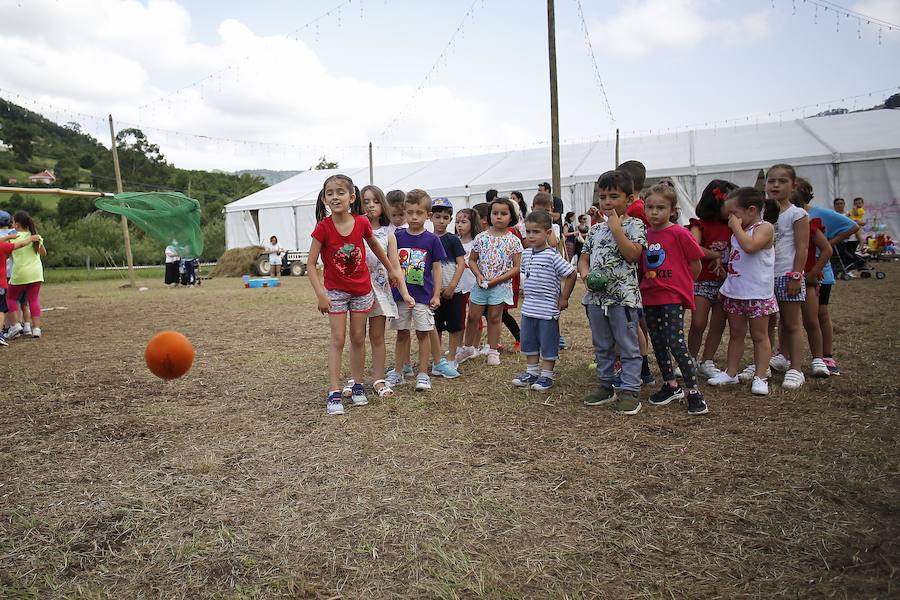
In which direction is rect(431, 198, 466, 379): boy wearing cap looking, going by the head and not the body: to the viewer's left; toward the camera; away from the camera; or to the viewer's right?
toward the camera

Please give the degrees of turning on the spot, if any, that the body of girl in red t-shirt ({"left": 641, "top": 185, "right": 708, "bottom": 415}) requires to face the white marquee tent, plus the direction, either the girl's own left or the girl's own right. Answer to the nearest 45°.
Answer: approximately 135° to the girl's own right

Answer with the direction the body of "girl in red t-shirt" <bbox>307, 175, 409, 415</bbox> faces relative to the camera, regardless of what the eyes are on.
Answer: toward the camera

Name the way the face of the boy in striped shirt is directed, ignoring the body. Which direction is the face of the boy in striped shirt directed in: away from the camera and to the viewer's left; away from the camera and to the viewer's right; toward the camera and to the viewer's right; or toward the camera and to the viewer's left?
toward the camera and to the viewer's left

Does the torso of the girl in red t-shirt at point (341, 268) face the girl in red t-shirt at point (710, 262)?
no

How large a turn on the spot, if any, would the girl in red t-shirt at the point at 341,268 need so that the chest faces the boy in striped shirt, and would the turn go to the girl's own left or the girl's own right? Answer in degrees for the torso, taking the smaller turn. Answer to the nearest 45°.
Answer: approximately 90° to the girl's own left

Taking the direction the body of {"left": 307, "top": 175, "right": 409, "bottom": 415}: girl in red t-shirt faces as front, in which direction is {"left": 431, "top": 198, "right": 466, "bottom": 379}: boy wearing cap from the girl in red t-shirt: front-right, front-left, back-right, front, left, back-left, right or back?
back-left

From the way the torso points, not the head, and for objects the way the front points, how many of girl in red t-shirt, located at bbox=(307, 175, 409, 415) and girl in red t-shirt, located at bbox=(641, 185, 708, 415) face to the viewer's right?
0

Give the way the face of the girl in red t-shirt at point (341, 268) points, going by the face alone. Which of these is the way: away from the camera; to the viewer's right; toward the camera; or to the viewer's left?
toward the camera

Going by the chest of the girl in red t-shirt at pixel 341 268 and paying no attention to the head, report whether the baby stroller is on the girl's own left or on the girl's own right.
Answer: on the girl's own left

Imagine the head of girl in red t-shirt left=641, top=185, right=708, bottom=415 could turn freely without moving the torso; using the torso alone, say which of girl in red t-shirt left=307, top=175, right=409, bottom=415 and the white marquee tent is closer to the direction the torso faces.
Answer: the girl in red t-shirt

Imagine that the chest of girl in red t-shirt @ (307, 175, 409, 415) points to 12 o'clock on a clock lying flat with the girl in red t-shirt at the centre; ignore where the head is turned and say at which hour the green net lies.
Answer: The green net is roughly at 5 o'clock from the girl in red t-shirt.

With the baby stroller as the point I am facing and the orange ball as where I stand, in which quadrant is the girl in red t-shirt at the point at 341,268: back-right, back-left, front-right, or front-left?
front-right

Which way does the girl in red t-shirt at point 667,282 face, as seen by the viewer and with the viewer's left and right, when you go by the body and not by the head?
facing the viewer and to the left of the viewer

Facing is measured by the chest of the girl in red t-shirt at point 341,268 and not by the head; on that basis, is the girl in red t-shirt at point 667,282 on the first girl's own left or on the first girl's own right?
on the first girl's own left

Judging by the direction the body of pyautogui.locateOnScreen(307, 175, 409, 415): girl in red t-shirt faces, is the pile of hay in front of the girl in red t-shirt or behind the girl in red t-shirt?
behind
